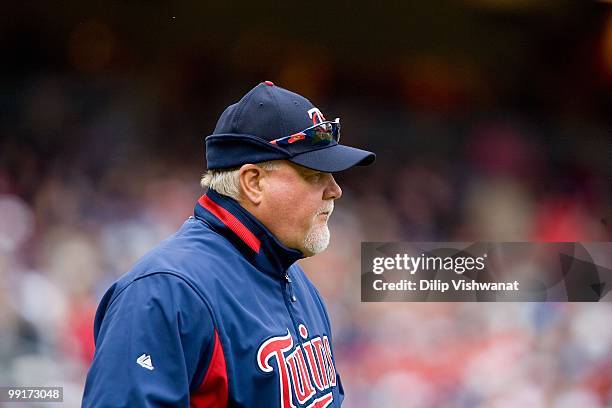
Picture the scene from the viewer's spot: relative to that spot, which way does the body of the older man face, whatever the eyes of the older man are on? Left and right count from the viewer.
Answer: facing the viewer and to the right of the viewer

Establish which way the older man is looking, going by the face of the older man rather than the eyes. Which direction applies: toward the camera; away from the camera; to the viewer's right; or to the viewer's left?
to the viewer's right
